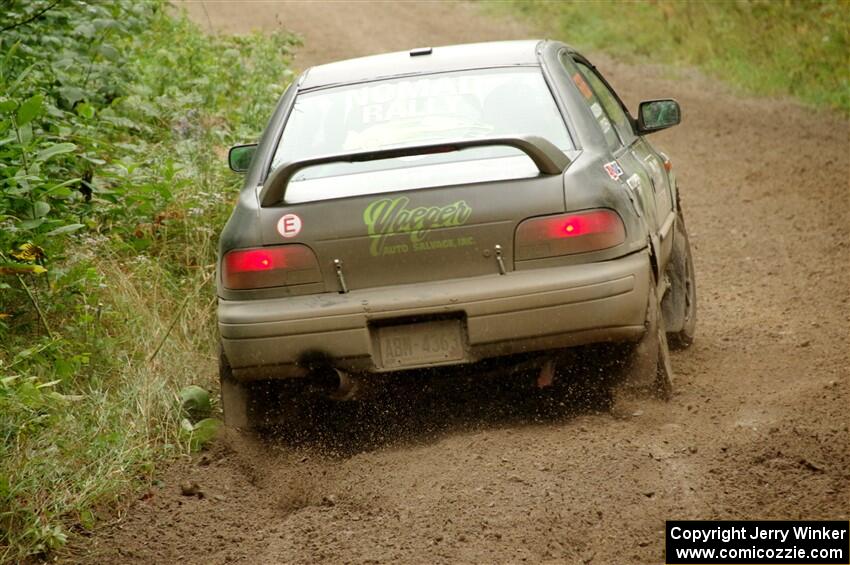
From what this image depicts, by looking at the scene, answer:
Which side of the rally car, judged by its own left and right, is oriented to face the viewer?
back

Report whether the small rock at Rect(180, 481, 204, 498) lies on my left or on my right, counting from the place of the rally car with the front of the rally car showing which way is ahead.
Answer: on my left
